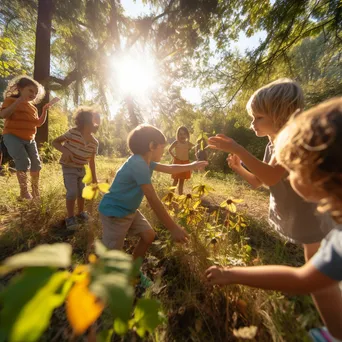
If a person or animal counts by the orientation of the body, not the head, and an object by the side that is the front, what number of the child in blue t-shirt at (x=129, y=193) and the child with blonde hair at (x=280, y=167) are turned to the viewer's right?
1

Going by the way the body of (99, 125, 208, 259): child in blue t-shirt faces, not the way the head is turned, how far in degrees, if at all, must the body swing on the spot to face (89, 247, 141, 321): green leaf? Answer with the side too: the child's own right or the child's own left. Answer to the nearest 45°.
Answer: approximately 90° to the child's own right

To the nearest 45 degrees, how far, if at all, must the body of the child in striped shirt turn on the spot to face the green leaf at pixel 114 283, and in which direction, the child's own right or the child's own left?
approximately 45° to the child's own right

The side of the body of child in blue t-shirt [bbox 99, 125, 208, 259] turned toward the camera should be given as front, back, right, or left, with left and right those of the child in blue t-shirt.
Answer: right

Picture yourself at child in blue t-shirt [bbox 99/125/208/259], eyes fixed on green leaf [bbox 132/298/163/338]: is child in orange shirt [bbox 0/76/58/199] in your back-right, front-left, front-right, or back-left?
back-right

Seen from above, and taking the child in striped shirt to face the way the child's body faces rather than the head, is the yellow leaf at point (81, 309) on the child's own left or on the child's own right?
on the child's own right

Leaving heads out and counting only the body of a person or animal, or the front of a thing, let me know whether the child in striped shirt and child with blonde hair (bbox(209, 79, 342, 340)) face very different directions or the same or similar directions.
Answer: very different directions

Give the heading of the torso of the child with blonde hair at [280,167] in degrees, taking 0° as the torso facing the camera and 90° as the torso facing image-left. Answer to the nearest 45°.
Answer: approximately 90°

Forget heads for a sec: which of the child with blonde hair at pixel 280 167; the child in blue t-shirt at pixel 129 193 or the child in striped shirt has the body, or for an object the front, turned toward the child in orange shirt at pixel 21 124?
the child with blonde hair

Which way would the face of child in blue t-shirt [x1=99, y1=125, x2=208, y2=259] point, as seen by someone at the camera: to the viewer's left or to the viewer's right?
to the viewer's right

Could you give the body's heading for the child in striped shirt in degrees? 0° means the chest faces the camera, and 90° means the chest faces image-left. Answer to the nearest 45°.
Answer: approximately 315°

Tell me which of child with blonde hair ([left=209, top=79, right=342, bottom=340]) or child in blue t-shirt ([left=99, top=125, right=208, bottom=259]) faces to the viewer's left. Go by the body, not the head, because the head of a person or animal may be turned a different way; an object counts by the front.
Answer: the child with blonde hair
